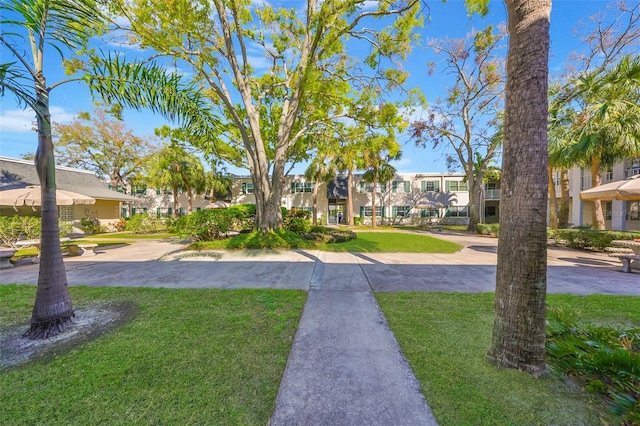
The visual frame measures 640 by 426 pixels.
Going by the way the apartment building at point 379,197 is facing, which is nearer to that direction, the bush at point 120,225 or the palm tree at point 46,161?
the palm tree

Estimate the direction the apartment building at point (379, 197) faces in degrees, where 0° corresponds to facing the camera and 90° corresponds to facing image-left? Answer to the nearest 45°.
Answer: approximately 0°

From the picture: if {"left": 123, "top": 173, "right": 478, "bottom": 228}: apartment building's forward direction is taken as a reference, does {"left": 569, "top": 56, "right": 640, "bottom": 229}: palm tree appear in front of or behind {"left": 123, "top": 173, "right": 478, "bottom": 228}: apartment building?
in front

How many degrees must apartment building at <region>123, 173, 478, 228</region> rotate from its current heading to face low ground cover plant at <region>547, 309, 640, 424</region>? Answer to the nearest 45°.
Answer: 0° — it already faces it

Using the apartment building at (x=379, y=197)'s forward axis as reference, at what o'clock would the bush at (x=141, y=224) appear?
The bush is roughly at 2 o'clock from the apartment building.

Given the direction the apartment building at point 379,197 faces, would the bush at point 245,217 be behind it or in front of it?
in front

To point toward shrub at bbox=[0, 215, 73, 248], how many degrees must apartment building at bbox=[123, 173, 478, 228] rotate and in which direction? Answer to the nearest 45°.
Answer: approximately 45° to its right

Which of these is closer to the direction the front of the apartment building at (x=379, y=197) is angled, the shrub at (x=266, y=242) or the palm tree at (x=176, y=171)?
the shrub

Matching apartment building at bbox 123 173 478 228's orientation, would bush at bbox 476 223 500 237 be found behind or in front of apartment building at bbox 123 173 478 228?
in front
